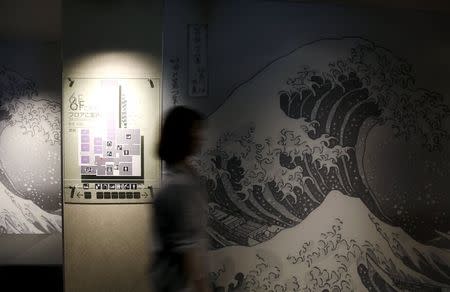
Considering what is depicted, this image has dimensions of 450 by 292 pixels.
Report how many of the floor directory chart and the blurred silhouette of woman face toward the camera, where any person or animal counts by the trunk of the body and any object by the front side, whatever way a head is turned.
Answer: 1

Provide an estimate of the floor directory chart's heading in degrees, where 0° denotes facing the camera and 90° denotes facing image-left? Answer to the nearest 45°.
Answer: approximately 0°

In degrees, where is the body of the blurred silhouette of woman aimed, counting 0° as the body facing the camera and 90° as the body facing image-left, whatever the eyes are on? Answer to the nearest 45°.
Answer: approximately 270°

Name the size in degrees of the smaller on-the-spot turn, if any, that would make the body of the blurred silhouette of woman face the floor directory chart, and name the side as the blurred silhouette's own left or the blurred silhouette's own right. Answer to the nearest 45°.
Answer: approximately 135° to the blurred silhouette's own left

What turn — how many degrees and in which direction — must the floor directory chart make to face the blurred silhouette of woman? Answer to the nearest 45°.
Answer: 0° — it already faces them

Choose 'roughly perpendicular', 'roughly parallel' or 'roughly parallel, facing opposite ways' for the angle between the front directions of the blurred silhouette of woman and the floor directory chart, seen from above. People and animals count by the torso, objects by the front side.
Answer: roughly perpendicular

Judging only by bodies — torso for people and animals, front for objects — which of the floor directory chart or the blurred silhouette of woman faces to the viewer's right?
the blurred silhouette of woman
